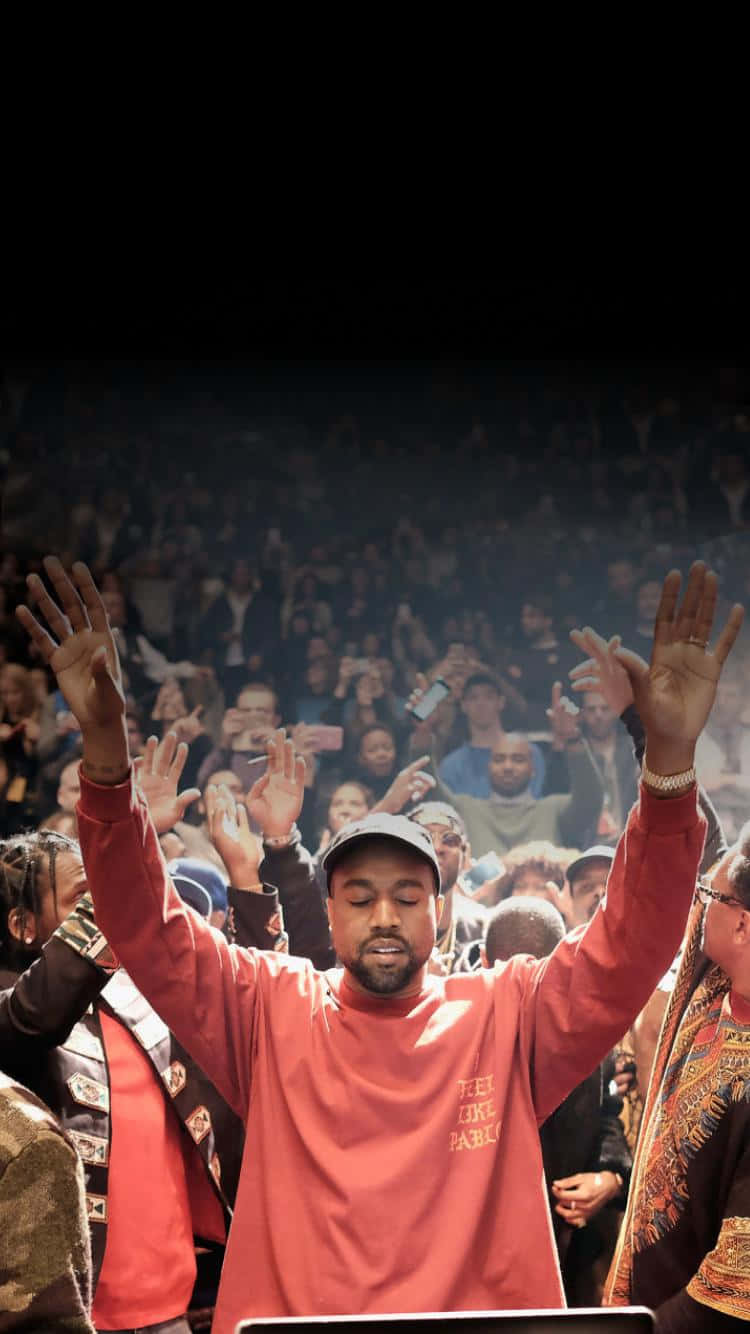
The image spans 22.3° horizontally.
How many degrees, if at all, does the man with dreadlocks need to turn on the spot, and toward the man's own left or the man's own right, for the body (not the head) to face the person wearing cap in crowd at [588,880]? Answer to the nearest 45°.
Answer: approximately 45° to the man's own left

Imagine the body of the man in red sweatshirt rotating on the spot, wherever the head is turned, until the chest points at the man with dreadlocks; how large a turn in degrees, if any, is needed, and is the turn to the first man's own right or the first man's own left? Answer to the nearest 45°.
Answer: approximately 135° to the first man's own right

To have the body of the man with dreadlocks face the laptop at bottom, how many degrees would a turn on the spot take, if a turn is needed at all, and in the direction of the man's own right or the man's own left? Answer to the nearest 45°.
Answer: approximately 45° to the man's own right

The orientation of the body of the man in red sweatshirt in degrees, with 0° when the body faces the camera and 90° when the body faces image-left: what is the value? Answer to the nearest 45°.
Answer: approximately 0°

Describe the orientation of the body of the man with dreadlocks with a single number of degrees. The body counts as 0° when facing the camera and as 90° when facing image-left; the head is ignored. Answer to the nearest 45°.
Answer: approximately 315°

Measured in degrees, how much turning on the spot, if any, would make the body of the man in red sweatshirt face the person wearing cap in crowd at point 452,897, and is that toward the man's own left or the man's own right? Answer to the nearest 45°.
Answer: approximately 180°

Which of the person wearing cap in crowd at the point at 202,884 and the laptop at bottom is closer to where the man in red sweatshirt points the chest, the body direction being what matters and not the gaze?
the laptop at bottom

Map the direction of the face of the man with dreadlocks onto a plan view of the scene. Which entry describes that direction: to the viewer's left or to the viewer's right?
to the viewer's right

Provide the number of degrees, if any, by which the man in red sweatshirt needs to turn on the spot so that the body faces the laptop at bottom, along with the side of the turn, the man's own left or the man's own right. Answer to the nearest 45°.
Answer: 0° — they already face it
